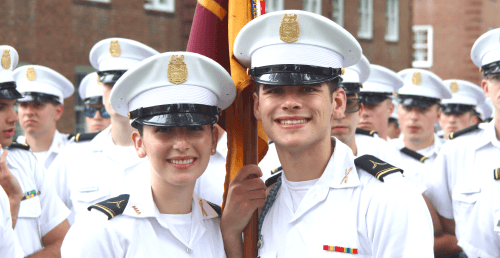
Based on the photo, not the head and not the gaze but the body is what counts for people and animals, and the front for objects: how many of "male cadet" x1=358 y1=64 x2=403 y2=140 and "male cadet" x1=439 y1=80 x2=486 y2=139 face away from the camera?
0

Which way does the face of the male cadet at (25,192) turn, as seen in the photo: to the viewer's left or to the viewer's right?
to the viewer's right

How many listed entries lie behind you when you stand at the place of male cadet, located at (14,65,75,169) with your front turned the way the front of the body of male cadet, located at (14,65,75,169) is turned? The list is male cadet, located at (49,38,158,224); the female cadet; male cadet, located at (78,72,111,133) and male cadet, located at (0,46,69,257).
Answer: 1

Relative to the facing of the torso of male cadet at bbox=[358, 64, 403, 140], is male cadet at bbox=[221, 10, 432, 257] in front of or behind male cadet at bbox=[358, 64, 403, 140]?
in front

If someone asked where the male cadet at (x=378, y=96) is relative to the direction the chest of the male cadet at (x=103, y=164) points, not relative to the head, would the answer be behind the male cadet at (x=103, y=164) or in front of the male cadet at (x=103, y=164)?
behind

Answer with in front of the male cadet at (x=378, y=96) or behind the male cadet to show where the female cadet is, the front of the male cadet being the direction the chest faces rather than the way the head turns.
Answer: in front

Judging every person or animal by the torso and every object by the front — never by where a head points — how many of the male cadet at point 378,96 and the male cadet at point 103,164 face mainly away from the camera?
0

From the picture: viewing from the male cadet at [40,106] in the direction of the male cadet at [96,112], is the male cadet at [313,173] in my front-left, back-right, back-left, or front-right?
back-right

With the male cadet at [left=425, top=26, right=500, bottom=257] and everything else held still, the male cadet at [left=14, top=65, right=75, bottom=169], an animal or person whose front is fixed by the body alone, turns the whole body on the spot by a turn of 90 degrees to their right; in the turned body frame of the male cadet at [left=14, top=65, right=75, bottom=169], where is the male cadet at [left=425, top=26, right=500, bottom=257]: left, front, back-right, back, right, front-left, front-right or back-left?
back

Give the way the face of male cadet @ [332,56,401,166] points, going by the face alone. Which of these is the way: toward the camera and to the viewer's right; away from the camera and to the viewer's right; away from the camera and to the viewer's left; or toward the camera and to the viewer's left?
toward the camera and to the viewer's left

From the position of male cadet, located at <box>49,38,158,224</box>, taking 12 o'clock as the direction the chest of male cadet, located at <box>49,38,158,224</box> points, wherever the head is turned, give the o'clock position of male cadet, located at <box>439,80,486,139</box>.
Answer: male cadet, located at <box>439,80,486,139</box> is roughly at 7 o'clock from male cadet, located at <box>49,38,158,224</box>.
